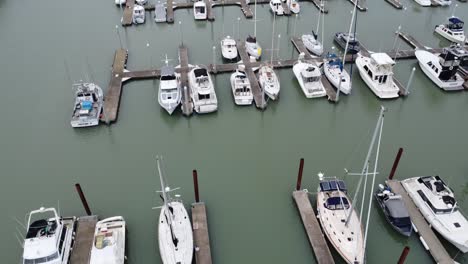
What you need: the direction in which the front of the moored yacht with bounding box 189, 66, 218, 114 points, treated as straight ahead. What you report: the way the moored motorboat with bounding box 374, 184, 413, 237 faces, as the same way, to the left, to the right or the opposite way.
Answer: the opposite way

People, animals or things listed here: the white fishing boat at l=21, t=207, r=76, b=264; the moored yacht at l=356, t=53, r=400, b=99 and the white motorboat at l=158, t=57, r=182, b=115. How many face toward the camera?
2

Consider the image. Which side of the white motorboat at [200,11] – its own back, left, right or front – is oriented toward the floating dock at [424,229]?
back

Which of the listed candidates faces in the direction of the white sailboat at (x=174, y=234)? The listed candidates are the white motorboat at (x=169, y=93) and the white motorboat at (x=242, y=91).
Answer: the white motorboat at (x=169, y=93)

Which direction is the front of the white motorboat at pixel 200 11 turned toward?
away from the camera

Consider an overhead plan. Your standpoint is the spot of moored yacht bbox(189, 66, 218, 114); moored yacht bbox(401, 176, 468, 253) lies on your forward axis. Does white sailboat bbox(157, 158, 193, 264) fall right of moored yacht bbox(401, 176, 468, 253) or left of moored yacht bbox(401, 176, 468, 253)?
right

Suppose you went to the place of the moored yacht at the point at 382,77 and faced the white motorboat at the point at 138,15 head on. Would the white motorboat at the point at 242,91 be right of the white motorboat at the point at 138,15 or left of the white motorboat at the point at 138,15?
left

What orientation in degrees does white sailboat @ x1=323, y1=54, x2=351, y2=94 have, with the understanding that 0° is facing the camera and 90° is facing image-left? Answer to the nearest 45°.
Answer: approximately 315°

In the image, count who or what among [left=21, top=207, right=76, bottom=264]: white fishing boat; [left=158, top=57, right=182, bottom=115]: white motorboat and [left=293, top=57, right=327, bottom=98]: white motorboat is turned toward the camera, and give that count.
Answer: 2
